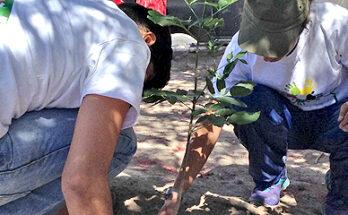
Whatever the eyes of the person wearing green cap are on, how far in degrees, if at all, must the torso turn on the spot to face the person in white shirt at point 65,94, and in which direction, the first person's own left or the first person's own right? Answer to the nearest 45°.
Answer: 0° — they already face them

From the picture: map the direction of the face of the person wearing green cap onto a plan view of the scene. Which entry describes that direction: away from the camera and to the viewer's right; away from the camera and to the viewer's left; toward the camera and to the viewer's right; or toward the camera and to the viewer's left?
toward the camera and to the viewer's left

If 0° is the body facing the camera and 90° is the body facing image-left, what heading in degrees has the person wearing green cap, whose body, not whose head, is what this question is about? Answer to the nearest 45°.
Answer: approximately 45°

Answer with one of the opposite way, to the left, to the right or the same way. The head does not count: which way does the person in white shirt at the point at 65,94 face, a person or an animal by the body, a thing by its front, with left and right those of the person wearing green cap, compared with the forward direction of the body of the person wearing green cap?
the opposite way

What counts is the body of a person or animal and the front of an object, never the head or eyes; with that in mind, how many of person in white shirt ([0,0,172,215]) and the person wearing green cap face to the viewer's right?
1

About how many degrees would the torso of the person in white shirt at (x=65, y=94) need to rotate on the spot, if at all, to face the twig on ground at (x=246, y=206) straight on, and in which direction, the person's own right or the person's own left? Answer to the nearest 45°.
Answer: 0° — they already face it

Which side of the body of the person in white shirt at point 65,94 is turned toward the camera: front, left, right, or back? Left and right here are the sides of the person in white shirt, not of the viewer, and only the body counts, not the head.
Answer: right
